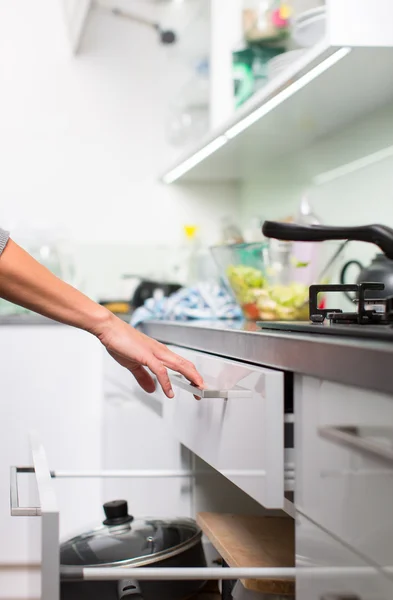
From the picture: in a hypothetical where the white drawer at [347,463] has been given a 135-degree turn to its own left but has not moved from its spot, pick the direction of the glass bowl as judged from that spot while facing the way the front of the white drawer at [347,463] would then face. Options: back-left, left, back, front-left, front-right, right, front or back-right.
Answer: left

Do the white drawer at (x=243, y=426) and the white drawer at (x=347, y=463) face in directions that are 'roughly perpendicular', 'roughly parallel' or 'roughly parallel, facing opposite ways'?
roughly parallel

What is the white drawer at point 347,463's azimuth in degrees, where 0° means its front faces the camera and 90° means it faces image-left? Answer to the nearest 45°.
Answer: approximately 45°

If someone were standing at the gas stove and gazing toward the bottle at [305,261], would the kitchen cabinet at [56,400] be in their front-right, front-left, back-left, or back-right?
front-left

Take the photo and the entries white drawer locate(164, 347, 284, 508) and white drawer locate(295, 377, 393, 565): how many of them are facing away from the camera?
0
